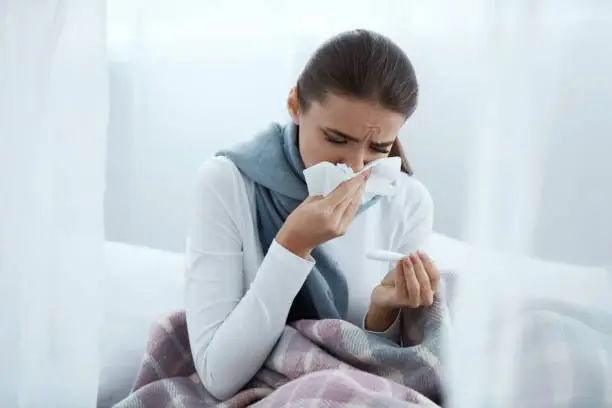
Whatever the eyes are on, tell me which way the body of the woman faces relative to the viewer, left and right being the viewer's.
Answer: facing the viewer and to the right of the viewer
